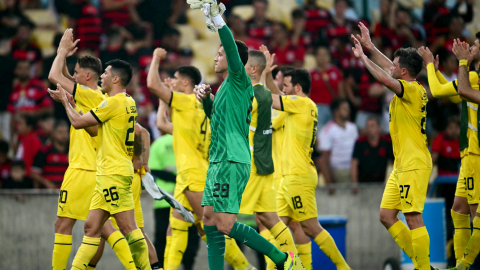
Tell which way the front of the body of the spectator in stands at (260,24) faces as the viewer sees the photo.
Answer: toward the camera

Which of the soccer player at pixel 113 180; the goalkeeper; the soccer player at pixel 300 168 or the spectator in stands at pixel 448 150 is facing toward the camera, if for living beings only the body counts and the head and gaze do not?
the spectator in stands

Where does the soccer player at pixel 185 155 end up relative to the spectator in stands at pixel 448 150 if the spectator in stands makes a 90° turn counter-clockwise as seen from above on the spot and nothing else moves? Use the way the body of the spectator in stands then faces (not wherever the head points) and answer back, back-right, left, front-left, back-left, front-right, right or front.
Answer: back-right

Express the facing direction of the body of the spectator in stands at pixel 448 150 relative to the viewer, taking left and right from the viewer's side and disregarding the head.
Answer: facing the viewer

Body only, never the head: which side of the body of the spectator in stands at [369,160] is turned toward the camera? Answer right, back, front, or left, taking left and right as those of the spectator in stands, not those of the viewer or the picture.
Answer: front

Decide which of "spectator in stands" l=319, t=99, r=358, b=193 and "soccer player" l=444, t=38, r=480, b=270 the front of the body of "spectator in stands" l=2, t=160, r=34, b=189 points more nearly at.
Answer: the soccer player

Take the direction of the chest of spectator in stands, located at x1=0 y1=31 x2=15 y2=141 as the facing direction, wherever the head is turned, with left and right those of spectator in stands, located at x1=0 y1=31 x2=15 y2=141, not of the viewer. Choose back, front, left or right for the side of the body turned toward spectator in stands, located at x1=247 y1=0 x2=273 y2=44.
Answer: left

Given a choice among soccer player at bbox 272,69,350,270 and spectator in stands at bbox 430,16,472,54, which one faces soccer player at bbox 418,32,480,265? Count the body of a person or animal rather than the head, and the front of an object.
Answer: the spectator in stands

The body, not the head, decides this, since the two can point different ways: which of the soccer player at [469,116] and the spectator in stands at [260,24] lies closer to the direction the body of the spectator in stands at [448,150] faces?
the soccer player

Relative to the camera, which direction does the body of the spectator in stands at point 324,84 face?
toward the camera

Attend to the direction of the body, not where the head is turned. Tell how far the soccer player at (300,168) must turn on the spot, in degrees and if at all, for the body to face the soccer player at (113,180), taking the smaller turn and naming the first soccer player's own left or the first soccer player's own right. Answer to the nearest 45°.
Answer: approximately 45° to the first soccer player's own left
